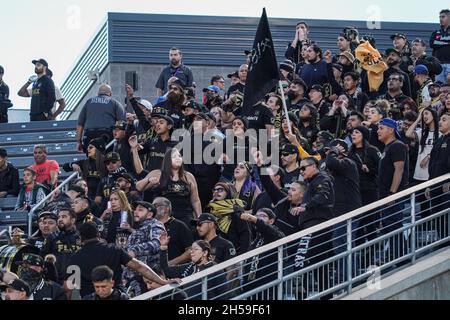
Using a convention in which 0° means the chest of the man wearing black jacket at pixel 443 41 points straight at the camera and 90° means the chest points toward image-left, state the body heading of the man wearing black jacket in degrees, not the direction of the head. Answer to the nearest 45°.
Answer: approximately 45°

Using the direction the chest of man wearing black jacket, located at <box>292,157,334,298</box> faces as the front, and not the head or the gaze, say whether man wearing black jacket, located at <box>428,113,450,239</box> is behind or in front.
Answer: behind

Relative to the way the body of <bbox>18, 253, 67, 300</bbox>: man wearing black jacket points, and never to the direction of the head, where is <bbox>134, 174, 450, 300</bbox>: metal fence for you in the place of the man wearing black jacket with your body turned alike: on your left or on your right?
on your left

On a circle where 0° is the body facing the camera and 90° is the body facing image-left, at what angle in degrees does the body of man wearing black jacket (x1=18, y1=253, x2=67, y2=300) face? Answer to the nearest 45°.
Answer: approximately 45°
